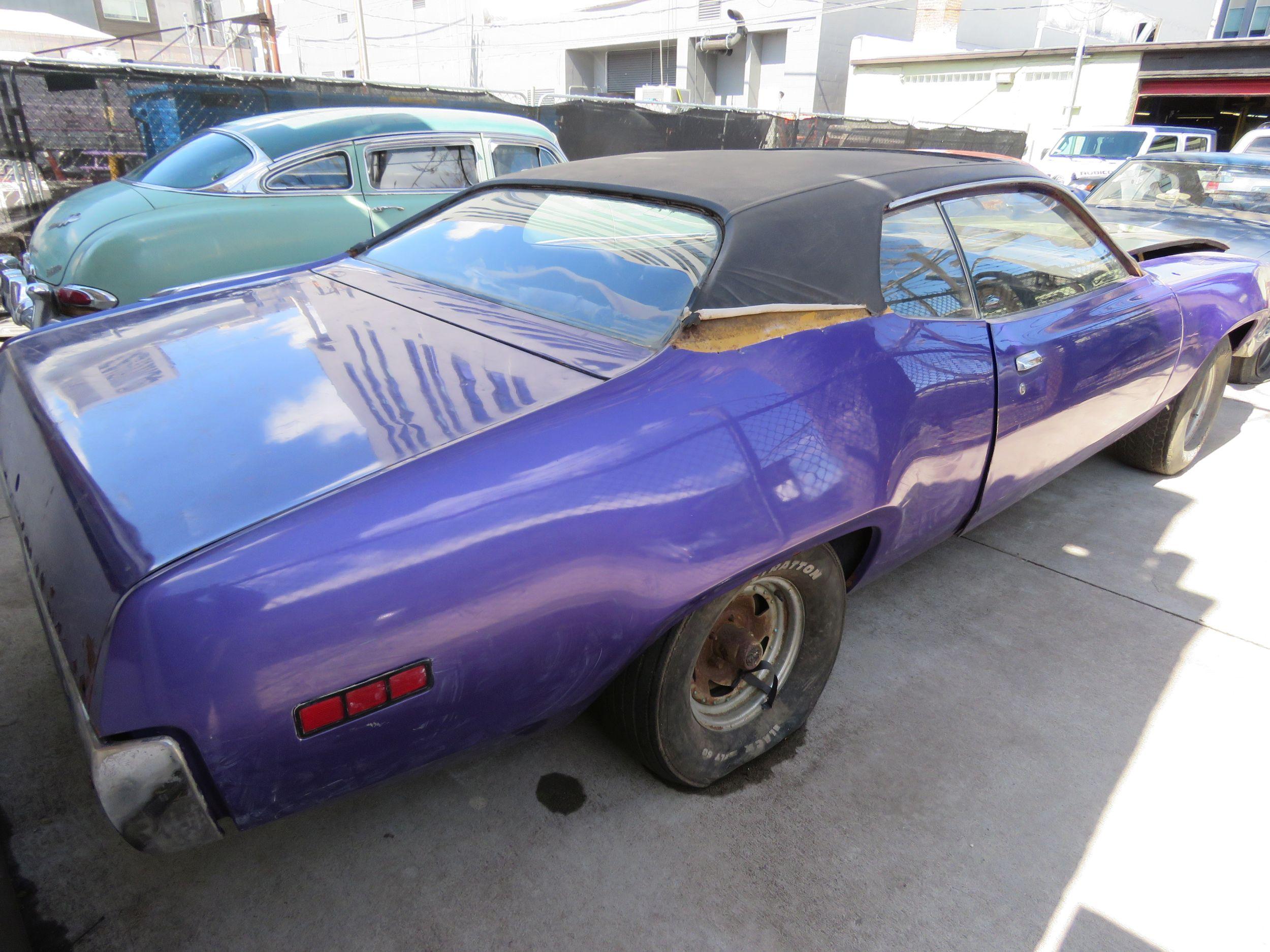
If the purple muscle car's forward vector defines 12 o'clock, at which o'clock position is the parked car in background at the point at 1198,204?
The parked car in background is roughly at 12 o'clock from the purple muscle car.

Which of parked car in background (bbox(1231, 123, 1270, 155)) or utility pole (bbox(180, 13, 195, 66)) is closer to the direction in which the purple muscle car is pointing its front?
the parked car in background

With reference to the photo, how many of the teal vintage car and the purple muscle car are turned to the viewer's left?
0

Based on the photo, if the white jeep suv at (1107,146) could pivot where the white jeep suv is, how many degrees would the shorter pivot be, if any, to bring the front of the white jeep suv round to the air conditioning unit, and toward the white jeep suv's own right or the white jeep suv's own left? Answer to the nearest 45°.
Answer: approximately 90° to the white jeep suv's own right

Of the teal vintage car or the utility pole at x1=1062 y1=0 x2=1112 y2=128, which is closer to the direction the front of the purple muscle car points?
the utility pole

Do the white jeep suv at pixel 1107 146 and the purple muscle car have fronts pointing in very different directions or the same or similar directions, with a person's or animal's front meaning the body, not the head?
very different directions

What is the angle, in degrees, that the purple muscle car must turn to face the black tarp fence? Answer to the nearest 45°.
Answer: approximately 90° to its left

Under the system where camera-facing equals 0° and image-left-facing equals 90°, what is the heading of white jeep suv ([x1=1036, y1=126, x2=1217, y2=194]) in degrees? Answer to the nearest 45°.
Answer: approximately 45°

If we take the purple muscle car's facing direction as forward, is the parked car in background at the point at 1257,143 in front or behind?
in front

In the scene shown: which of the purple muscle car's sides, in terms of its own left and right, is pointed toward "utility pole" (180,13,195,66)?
left

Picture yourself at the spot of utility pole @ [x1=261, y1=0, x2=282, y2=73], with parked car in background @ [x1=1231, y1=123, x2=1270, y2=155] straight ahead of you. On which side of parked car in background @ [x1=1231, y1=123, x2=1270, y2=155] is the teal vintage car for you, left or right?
right

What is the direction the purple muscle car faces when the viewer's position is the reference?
facing away from the viewer and to the right of the viewer

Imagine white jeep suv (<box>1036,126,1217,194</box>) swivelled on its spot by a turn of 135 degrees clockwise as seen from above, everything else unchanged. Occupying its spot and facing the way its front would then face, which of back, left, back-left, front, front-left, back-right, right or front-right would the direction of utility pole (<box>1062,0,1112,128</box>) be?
front

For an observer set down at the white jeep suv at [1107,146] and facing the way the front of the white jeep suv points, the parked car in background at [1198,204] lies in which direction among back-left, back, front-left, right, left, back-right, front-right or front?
front-left
